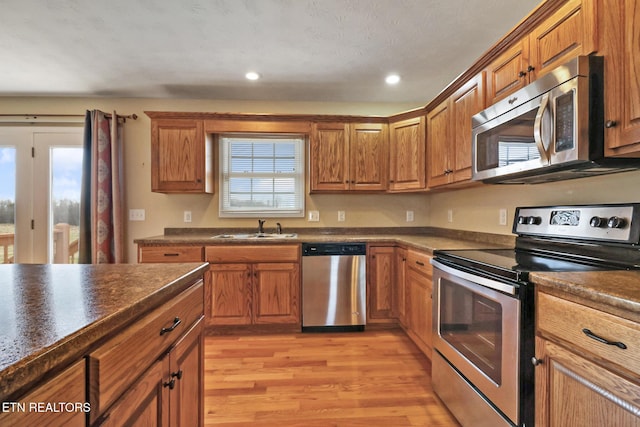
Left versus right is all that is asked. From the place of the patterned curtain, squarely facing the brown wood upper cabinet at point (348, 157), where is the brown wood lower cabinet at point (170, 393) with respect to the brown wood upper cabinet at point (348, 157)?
right

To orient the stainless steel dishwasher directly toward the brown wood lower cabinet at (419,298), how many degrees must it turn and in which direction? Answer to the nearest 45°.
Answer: approximately 45° to its left

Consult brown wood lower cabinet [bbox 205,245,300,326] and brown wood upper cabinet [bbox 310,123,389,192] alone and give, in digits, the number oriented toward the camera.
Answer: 2

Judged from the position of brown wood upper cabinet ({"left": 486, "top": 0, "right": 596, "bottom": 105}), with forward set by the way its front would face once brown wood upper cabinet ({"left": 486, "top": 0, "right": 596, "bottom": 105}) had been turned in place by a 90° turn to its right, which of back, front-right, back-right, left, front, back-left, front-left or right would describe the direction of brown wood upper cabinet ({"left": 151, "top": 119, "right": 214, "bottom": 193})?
front-left

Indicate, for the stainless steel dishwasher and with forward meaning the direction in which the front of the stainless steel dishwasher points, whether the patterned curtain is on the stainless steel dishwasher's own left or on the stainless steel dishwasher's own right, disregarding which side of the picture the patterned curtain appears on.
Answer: on the stainless steel dishwasher's own right

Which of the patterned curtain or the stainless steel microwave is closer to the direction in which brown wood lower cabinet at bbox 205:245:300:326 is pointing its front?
the stainless steel microwave

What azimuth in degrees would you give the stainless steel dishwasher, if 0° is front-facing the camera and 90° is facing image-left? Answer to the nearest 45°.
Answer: approximately 0°
